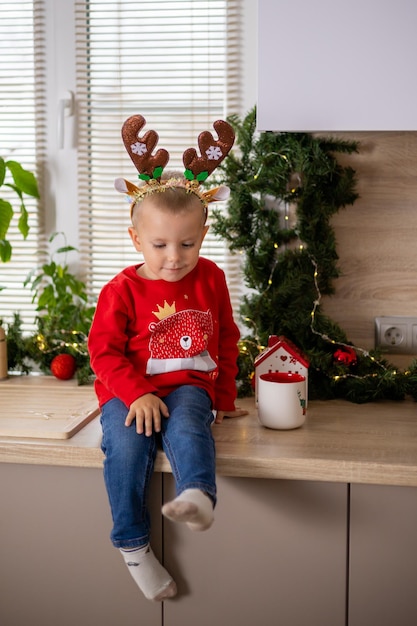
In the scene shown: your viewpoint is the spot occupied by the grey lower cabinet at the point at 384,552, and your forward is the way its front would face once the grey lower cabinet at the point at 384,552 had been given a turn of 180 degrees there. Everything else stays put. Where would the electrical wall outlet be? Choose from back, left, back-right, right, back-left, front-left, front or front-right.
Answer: front

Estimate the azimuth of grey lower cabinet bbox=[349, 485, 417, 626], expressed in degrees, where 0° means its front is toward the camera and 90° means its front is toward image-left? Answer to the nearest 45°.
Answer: approximately 0°
